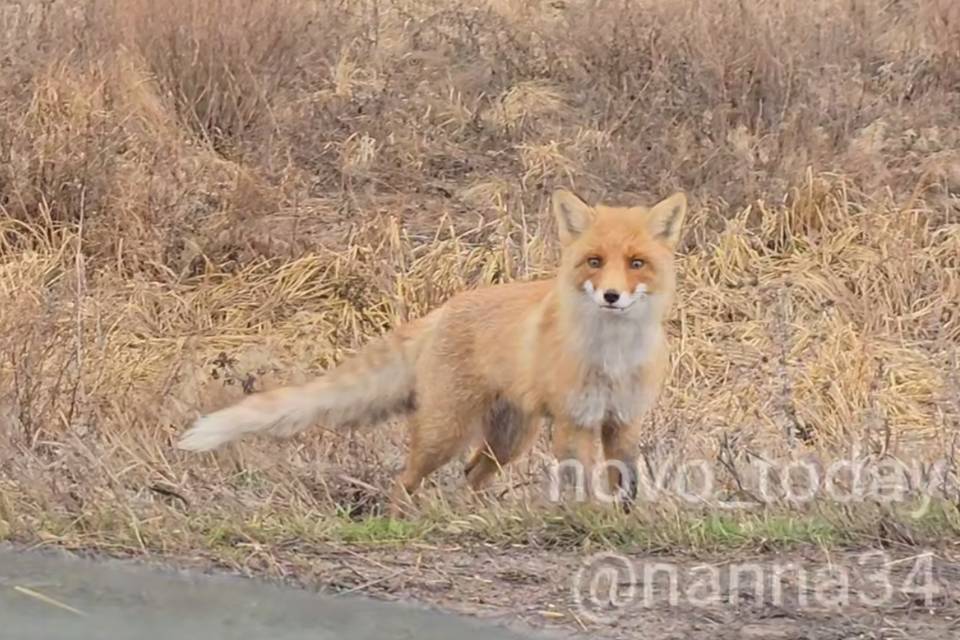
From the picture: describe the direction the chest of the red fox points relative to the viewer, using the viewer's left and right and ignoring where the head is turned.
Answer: facing the viewer and to the right of the viewer
